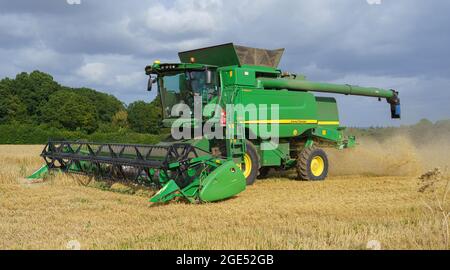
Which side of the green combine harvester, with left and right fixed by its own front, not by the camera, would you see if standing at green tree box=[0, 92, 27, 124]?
right

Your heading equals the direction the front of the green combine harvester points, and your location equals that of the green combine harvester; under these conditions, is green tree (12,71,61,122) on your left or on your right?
on your right

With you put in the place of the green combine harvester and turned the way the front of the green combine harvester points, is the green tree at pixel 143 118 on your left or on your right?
on your right

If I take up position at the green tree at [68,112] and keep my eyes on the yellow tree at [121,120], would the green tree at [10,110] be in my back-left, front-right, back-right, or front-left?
back-left

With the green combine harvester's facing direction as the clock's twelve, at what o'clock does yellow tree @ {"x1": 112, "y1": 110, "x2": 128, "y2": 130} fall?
The yellow tree is roughly at 4 o'clock from the green combine harvester.

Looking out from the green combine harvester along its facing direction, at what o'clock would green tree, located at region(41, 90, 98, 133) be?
The green tree is roughly at 4 o'clock from the green combine harvester.

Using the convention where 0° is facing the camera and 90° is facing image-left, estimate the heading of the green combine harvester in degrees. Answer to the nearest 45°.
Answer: approximately 45°

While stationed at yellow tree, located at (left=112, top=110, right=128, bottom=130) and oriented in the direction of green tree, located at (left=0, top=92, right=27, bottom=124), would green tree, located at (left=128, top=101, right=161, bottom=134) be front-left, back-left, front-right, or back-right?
back-left
